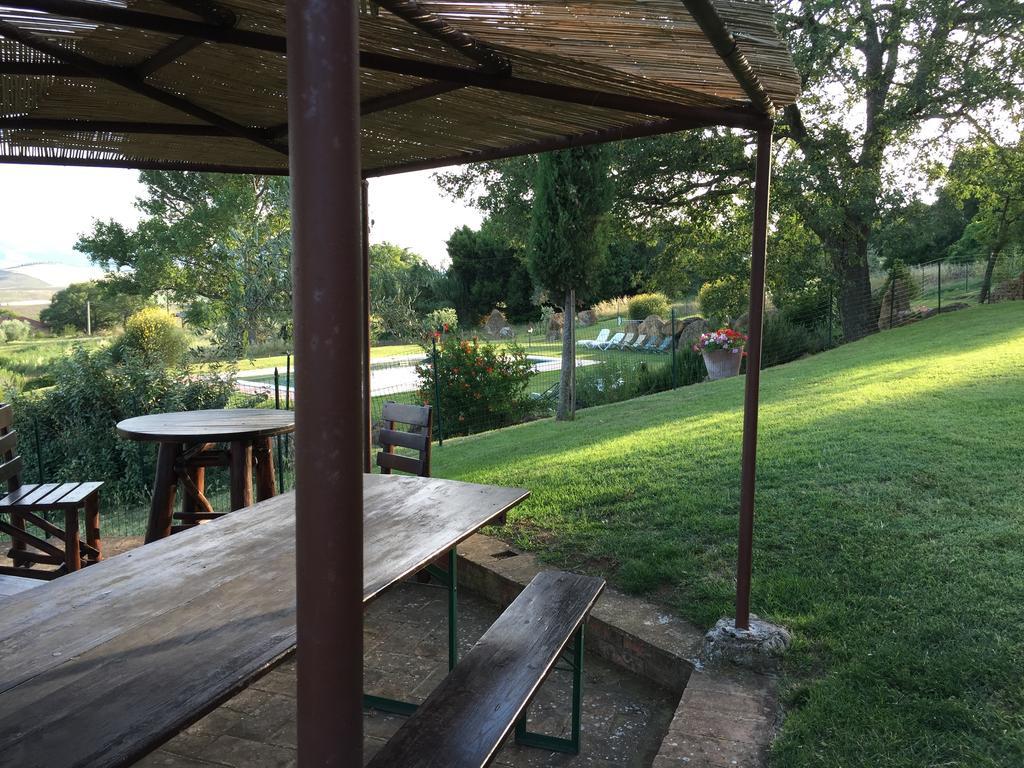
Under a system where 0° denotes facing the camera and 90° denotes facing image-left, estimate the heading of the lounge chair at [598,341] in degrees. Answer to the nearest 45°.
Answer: approximately 90°

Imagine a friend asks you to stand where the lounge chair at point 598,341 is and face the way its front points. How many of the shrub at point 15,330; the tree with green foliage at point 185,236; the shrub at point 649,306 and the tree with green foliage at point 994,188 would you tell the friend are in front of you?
2

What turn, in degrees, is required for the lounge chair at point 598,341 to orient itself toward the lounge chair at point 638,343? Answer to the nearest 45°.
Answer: approximately 135° to its left

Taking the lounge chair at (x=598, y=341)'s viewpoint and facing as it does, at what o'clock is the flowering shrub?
The flowering shrub is roughly at 9 o'clock from the lounge chair.

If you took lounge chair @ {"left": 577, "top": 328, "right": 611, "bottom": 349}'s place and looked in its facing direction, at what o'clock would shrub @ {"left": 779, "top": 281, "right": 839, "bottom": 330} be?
The shrub is roughly at 8 o'clock from the lounge chair.

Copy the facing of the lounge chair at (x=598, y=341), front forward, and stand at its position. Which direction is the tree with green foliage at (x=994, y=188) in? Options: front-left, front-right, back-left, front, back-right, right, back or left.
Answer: back-left

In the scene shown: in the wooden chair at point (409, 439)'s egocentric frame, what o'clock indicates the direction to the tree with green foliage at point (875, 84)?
The tree with green foliage is roughly at 6 o'clock from the wooden chair.

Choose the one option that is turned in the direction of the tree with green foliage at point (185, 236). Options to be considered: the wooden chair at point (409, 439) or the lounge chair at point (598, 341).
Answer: the lounge chair

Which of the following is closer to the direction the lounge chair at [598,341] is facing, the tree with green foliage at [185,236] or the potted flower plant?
the tree with green foliage

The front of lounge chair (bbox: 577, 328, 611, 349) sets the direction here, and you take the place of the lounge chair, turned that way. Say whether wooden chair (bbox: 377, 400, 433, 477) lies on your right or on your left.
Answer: on your left
